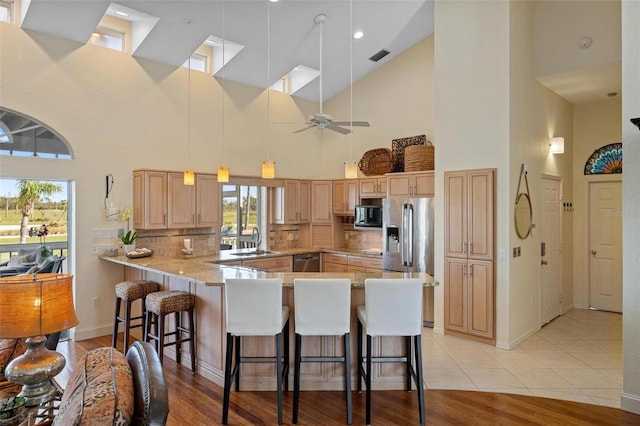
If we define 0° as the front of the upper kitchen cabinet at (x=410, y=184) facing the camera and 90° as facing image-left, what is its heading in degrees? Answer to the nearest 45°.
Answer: approximately 0°

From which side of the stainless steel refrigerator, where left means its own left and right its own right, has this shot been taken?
front

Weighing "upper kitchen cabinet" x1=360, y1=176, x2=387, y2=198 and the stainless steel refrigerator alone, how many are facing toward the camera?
2

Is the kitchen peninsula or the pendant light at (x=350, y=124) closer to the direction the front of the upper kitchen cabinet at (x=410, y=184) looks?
the kitchen peninsula

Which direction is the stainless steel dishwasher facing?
toward the camera

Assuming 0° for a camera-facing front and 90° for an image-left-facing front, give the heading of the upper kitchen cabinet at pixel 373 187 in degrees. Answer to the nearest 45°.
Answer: approximately 0°
